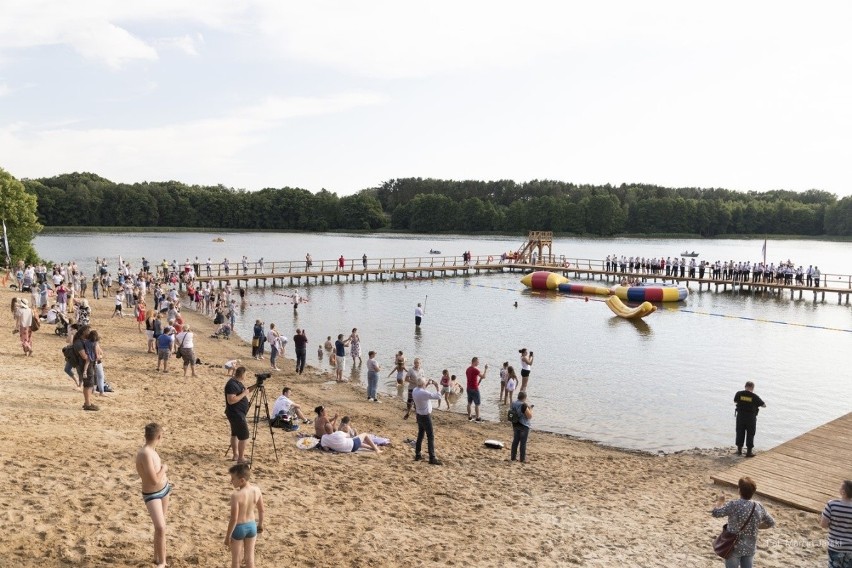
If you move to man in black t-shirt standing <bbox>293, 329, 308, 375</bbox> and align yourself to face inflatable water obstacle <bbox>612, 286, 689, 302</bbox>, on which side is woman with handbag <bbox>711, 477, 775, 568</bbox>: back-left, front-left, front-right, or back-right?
back-right

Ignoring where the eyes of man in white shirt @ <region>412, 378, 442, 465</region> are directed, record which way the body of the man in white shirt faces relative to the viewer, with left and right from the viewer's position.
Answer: facing away from the viewer and to the right of the viewer

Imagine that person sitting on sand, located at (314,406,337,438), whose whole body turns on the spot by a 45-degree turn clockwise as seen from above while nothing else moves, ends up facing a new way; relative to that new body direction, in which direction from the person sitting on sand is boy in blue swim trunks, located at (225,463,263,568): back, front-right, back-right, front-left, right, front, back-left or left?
right

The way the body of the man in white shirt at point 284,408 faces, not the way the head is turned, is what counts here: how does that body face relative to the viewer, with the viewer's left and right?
facing to the right of the viewer

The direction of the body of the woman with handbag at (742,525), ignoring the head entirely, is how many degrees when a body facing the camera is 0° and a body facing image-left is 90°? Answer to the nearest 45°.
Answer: approximately 180°

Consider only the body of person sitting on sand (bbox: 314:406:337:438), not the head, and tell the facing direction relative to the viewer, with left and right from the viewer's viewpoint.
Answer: facing away from the viewer and to the right of the viewer

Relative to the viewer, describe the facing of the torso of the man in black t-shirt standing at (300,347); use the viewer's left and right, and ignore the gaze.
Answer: facing away from the viewer and to the right of the viewer

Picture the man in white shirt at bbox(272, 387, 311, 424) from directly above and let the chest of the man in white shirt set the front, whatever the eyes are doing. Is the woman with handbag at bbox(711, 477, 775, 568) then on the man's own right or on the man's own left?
on the man's own right

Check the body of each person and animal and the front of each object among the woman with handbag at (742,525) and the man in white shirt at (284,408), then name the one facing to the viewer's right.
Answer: the man in white shirt

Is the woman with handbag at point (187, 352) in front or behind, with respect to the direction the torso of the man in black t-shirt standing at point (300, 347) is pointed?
behind

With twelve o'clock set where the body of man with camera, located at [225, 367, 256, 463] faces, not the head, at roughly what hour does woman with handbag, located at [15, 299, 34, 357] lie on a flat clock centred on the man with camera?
The woman with handbag is roughly at 8 o'clock from the man with camera.
